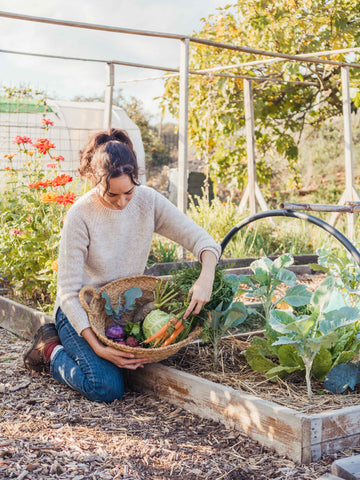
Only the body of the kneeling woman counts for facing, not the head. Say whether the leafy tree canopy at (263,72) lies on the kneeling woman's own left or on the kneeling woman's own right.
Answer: on the kneeling woman's own left

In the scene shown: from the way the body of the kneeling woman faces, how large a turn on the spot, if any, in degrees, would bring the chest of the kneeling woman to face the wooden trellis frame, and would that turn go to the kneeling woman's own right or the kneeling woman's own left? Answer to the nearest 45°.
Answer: approximately 135° to the kneeling woman's own left

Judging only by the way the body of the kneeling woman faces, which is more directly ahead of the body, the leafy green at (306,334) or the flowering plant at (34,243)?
the leafy green

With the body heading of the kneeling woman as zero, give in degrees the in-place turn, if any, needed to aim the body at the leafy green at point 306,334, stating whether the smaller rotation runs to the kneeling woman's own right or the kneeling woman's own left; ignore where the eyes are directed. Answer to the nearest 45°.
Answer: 0° — they already face it

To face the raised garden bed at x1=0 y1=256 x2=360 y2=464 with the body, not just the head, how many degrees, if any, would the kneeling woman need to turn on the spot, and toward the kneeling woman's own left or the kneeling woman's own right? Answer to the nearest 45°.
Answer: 0° — they already face it

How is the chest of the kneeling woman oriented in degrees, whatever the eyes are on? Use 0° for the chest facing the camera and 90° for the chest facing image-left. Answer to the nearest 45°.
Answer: approximately 315°
